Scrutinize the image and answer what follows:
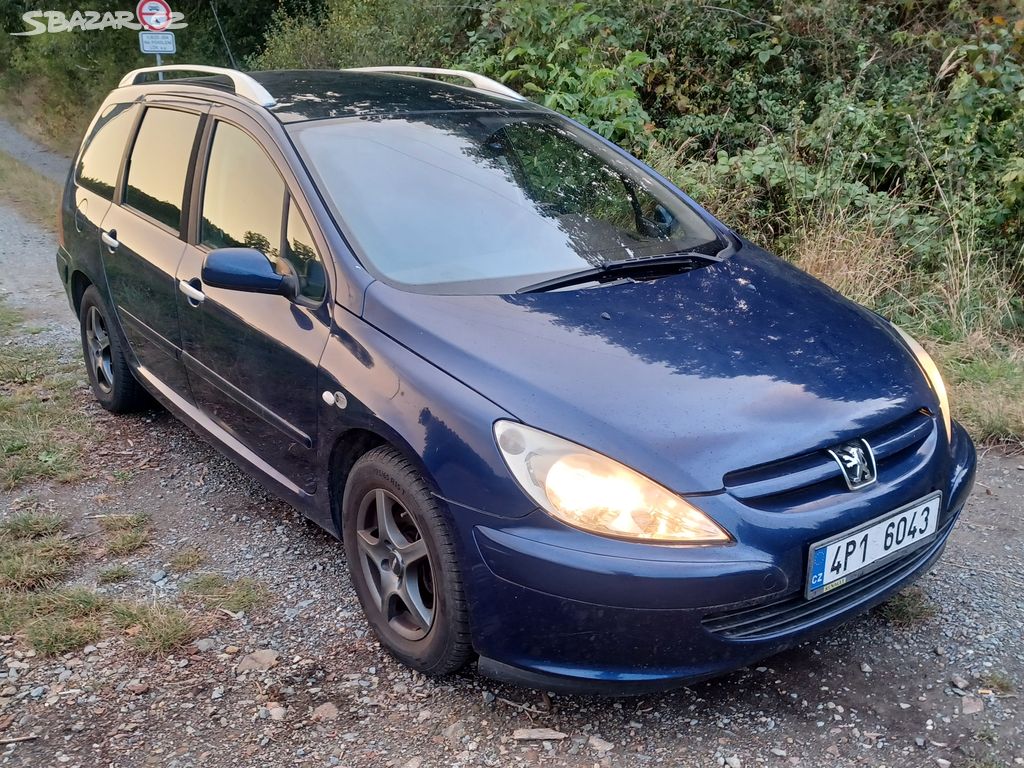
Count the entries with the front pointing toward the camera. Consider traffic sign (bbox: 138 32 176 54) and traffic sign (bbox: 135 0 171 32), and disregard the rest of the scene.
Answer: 2

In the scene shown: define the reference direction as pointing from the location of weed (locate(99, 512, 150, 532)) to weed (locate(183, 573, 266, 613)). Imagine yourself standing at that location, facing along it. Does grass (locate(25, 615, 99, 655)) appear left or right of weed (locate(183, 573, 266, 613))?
right

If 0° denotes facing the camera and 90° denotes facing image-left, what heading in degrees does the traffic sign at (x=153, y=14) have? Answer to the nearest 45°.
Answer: approximately 0°

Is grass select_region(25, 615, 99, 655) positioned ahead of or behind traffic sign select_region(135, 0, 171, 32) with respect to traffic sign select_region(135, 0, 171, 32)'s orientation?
ahead

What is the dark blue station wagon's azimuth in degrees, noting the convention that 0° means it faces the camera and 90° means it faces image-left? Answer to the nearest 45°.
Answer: approximately 315°

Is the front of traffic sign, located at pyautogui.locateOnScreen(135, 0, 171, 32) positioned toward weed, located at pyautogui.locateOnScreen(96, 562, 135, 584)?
yes

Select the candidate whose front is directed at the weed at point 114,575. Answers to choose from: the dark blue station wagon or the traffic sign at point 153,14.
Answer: the traffic sign

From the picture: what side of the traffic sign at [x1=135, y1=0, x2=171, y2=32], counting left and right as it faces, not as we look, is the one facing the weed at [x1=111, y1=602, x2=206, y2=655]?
front

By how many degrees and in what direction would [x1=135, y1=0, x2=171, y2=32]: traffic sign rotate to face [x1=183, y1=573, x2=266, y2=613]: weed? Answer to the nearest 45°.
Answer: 0° — it already faces it

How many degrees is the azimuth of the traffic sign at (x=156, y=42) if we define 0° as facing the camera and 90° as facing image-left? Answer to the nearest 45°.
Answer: approximately 0°

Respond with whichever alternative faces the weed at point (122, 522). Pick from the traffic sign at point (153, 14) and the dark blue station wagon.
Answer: the traffic sign

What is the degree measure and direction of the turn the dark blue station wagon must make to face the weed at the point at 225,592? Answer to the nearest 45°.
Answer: approximately 135° to its right

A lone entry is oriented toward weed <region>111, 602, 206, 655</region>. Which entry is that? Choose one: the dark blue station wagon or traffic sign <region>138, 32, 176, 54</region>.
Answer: the traffic sign
